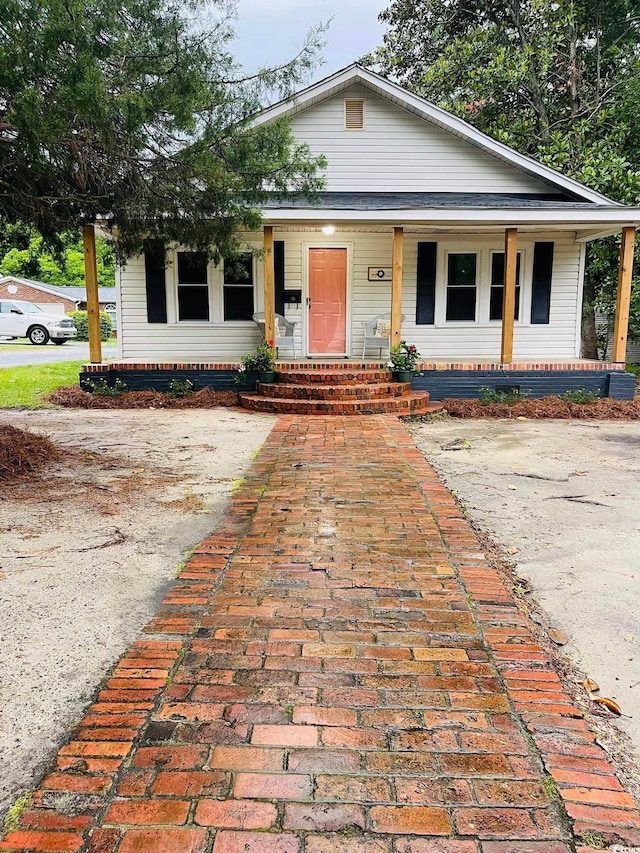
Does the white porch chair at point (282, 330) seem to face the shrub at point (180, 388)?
no

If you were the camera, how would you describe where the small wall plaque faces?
facing the viewer

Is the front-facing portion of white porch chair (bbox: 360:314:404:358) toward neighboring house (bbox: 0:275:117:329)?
no

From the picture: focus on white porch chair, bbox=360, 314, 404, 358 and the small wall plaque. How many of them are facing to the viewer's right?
0

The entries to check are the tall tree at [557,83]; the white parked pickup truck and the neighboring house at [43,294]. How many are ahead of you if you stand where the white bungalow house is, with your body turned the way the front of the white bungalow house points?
0

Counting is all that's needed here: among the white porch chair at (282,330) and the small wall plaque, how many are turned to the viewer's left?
0

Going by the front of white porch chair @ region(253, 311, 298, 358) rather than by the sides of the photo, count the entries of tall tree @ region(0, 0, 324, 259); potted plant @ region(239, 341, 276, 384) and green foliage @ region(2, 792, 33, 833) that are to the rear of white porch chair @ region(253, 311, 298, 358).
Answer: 0

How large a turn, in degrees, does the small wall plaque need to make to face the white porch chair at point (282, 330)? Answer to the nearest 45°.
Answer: approximately 45° to its right

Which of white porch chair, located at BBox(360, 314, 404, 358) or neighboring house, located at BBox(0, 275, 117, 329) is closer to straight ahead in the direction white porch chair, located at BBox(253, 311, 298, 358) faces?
the white porch chair

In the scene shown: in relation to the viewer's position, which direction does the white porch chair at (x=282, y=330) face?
facing the viewer and to the right of the viewer

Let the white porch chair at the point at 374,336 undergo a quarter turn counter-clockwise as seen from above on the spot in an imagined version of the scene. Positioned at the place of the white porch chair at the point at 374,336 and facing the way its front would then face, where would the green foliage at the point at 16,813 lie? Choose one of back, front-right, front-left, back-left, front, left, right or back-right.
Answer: front-right

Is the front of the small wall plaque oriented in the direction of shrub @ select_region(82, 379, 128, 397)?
no

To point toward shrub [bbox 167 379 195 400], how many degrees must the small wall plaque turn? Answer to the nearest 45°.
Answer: approximately 45° to its right

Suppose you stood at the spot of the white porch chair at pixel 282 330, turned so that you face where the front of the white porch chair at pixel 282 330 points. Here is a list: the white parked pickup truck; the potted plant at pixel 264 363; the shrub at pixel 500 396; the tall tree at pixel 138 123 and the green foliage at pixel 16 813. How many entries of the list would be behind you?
1

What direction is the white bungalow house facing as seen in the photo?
toward the camera

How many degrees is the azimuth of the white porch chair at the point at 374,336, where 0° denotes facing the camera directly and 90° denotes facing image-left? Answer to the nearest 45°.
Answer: approximately 45°

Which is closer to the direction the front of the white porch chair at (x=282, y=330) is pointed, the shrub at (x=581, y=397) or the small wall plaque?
the shrub

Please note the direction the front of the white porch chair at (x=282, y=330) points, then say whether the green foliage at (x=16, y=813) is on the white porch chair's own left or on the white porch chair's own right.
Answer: on the white porch chair's own right
